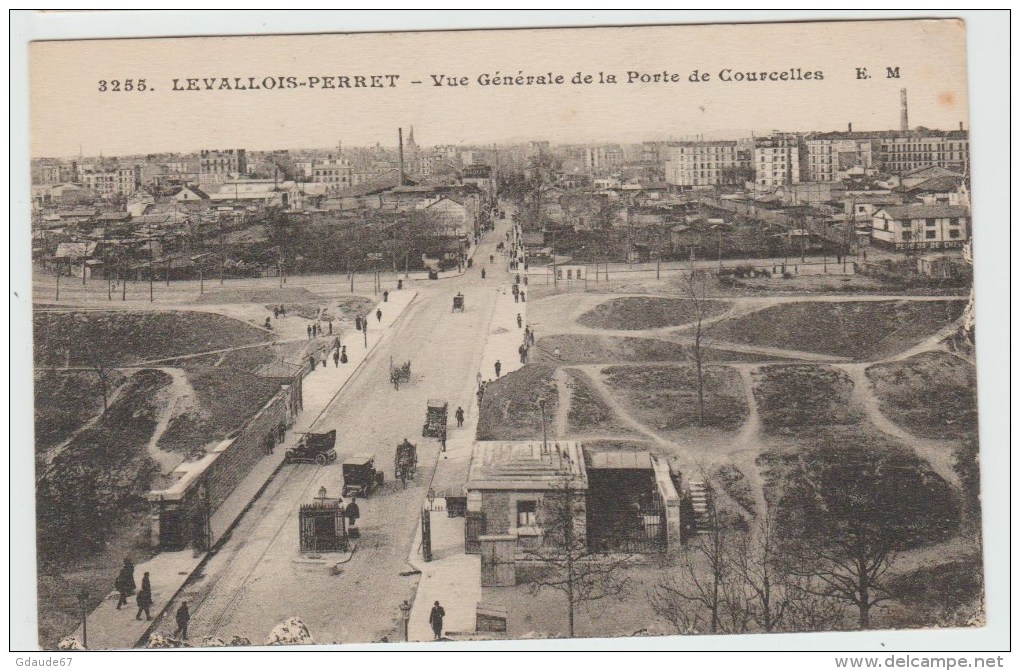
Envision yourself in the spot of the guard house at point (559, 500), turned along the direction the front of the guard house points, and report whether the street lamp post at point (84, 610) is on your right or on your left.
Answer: on your right

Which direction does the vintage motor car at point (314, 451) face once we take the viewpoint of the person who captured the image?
facing the viewer and to the left of the viewer

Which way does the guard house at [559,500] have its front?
toward the camera

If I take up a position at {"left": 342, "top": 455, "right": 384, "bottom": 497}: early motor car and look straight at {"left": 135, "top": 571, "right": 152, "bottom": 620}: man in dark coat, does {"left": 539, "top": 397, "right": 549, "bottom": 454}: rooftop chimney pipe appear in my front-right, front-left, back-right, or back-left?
back-left

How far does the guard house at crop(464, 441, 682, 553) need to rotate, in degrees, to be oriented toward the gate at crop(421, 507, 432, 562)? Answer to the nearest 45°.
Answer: approximately 90° to its right

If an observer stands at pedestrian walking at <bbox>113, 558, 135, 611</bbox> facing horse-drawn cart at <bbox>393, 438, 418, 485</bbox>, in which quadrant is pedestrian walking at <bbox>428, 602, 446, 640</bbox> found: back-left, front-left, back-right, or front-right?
front-right

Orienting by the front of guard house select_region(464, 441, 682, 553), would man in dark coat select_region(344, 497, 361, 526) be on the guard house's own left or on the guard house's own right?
on the guard house's own right
